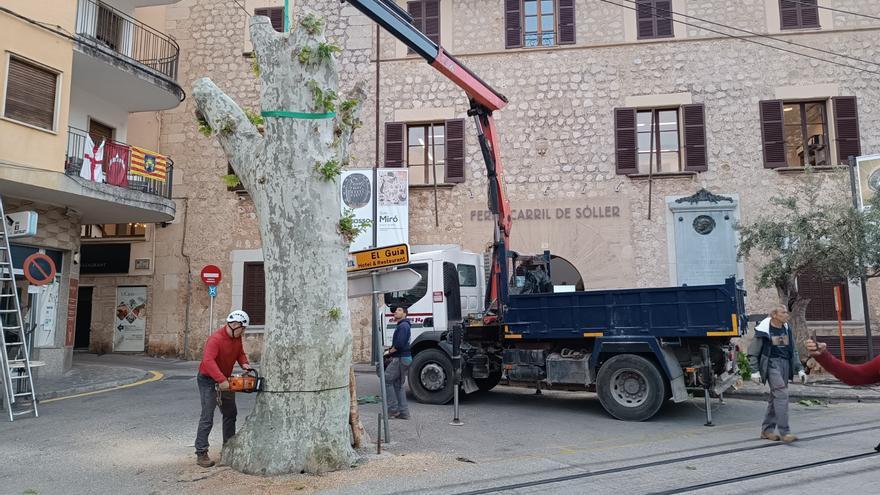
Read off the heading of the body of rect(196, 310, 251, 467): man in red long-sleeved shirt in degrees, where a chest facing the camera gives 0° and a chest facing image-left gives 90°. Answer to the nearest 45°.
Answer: approximately 270°

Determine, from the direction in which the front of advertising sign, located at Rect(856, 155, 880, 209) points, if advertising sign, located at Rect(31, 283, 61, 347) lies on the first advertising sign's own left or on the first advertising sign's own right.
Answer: on the first advertising sign's own right

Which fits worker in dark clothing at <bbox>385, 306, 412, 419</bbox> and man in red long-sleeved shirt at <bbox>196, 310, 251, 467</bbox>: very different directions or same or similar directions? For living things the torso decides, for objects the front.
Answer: very different directions

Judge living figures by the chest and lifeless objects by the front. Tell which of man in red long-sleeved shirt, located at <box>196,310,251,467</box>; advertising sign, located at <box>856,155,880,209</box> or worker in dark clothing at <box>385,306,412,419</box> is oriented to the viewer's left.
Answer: the worker in dark clothing

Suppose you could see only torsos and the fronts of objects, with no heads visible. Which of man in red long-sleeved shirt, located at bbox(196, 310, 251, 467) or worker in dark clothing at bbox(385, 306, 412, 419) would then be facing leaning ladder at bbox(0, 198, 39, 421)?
the worker in dark clothing

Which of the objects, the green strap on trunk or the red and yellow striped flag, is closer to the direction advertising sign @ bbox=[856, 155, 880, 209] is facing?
the green strap on trunk

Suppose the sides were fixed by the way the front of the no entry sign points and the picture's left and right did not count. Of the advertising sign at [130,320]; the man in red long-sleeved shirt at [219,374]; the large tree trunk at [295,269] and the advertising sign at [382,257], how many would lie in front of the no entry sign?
3

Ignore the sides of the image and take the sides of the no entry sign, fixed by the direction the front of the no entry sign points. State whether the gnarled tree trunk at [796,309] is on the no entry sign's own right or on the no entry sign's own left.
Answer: on the no entry sign's own left

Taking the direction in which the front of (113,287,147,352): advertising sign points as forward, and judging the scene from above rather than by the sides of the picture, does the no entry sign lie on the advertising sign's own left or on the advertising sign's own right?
on the advertising sign's own left

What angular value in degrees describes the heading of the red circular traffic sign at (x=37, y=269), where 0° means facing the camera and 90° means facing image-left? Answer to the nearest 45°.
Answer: approximately 0°
